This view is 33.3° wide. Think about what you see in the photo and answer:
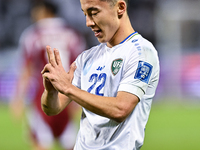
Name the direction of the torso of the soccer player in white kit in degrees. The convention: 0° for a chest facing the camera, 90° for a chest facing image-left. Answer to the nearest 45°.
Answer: approximately 45°

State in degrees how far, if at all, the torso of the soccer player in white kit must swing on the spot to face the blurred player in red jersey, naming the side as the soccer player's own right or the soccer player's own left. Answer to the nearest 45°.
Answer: approximately 135° to the soccer player's own right
